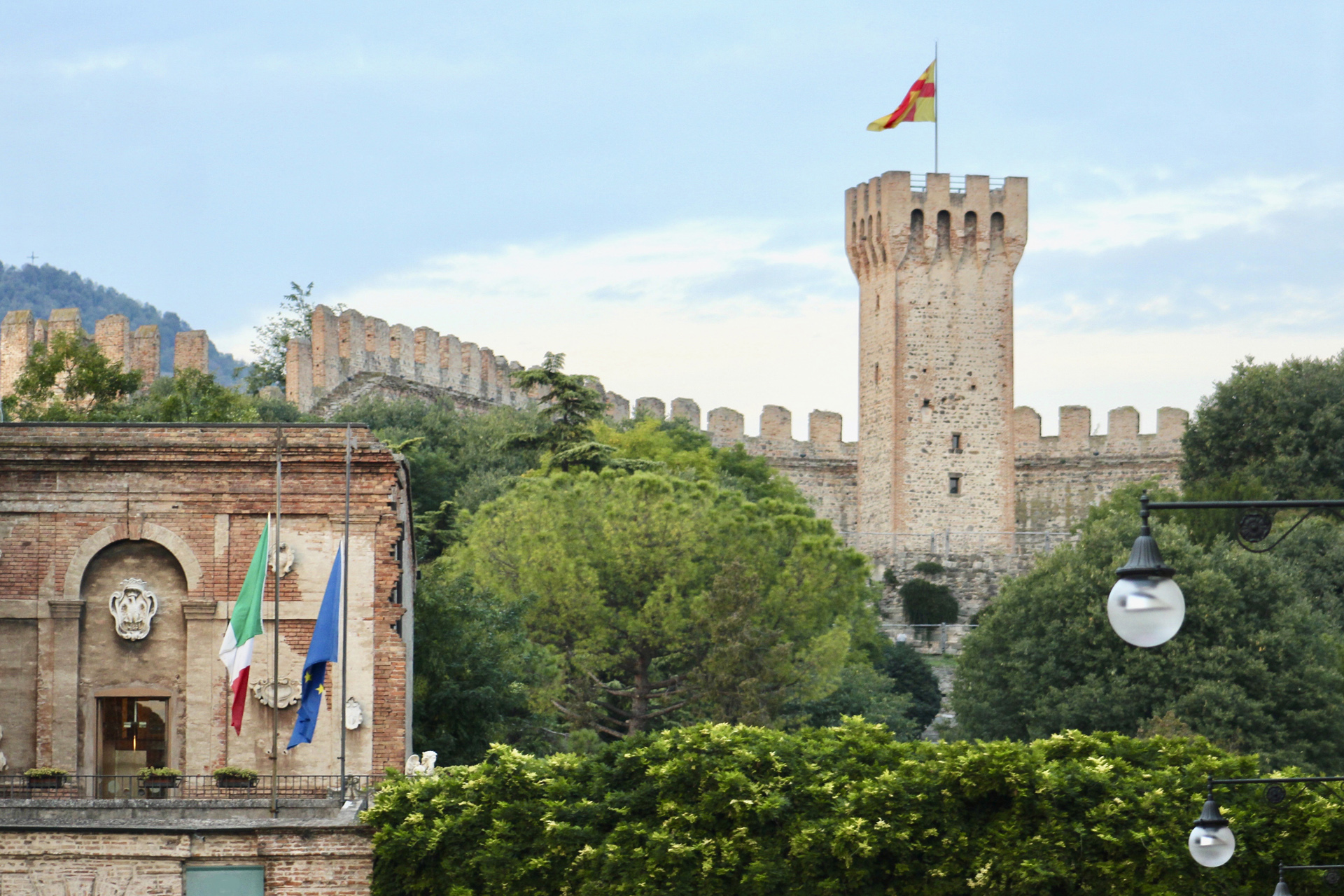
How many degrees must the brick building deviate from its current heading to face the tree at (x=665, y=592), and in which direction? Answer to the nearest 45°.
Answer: approximately 135° to its left

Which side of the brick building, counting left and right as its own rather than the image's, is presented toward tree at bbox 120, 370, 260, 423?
back

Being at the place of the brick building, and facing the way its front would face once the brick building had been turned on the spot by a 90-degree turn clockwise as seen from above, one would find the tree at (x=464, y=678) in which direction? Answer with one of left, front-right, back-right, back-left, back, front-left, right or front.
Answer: back-right

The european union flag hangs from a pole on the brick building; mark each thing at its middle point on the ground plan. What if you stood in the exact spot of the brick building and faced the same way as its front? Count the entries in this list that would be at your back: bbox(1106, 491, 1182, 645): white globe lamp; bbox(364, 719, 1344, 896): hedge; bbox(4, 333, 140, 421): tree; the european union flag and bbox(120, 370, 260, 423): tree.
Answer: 2

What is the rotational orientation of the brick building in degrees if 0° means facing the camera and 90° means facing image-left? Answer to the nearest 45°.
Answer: approximately 0°

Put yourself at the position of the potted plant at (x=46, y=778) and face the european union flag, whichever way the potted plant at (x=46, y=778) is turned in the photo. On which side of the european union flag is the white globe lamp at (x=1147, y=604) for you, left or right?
right

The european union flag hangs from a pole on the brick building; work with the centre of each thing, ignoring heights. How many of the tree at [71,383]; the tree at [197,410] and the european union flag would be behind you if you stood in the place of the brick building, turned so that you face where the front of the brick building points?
2

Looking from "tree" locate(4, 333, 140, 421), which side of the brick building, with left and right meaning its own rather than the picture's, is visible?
back

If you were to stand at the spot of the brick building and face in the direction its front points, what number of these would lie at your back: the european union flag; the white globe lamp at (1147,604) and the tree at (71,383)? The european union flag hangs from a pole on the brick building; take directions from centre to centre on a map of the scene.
1
